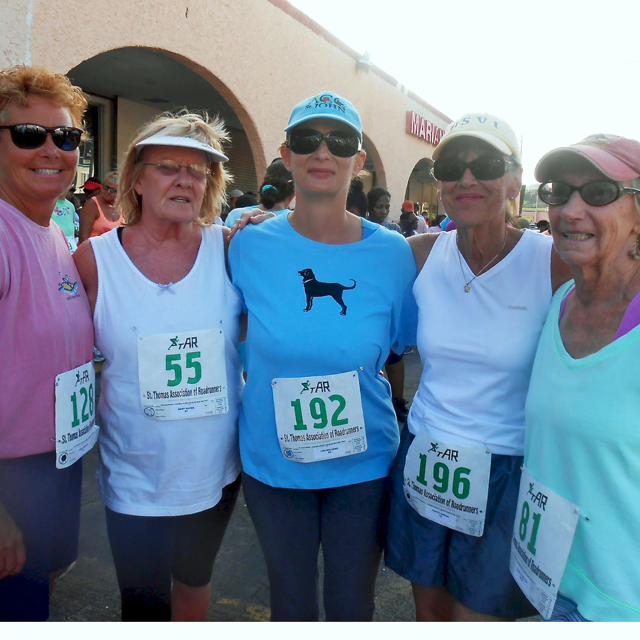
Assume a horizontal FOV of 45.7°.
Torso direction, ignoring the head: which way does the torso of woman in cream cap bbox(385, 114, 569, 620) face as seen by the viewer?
toward the camera

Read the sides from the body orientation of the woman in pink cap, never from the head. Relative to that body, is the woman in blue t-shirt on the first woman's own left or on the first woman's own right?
on the first woman's own right

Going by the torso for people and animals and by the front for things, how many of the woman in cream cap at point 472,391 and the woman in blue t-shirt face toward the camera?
2

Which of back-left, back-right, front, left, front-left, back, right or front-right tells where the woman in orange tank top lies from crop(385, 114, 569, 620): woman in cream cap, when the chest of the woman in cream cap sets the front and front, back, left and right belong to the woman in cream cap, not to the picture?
back-right

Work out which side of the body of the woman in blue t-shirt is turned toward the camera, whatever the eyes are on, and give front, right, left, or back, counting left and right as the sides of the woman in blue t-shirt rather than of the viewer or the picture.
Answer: front

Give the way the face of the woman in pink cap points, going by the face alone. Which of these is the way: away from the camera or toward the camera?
toward the camera

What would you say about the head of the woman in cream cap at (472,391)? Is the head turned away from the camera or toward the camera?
toward the camera

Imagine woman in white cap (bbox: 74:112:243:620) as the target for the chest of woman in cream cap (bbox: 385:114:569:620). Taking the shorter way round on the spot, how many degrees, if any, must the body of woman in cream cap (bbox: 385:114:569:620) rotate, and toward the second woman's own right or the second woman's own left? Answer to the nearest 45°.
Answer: approximately 90° to the second woman's own right
